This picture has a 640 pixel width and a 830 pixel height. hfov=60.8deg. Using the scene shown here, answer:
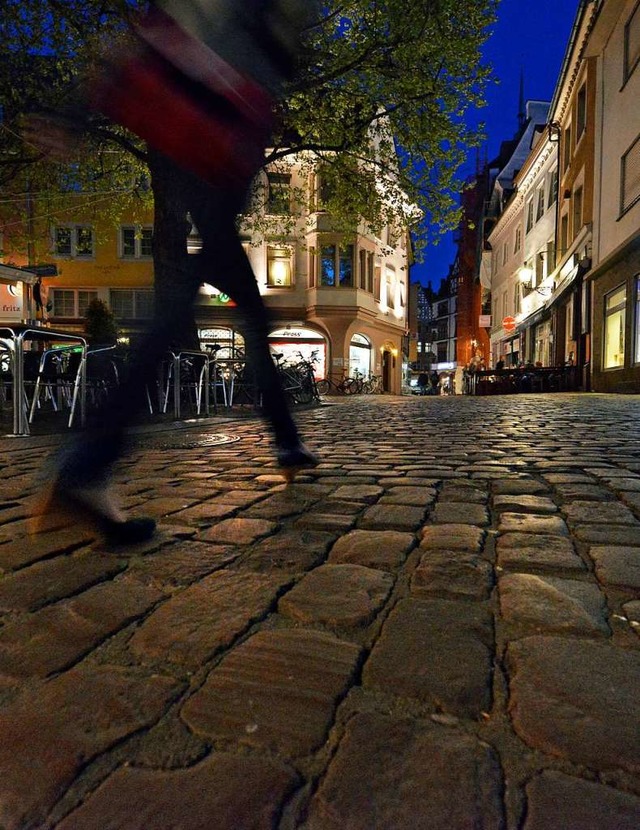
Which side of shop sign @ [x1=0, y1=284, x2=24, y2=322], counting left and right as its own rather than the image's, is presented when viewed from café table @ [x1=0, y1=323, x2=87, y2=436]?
front

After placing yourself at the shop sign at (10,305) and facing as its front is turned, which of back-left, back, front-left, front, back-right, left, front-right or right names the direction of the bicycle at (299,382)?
front-left

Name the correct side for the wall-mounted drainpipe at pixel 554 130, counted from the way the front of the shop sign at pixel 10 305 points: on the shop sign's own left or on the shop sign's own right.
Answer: on the shop sign's own left

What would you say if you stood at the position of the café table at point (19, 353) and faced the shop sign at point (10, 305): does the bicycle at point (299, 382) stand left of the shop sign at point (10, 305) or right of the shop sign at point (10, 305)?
right

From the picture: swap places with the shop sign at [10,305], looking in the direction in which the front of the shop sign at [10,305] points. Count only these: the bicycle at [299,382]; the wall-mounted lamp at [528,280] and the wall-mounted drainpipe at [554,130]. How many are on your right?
0

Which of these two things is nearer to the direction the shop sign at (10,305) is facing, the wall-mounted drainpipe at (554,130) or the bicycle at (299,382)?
the bicycle

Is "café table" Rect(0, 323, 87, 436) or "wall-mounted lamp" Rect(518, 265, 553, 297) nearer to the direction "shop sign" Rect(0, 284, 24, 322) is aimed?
the café table

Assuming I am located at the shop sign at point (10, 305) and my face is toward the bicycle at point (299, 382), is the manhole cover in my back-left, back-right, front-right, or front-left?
front-right

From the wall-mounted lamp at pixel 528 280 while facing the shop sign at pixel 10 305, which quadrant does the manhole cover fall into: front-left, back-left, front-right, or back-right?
front-left

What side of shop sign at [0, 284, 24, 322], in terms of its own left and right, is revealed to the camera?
front

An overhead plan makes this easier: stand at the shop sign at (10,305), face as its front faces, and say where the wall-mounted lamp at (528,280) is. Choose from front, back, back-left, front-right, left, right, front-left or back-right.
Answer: left

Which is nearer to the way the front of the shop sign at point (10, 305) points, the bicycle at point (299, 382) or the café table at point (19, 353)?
the café table
